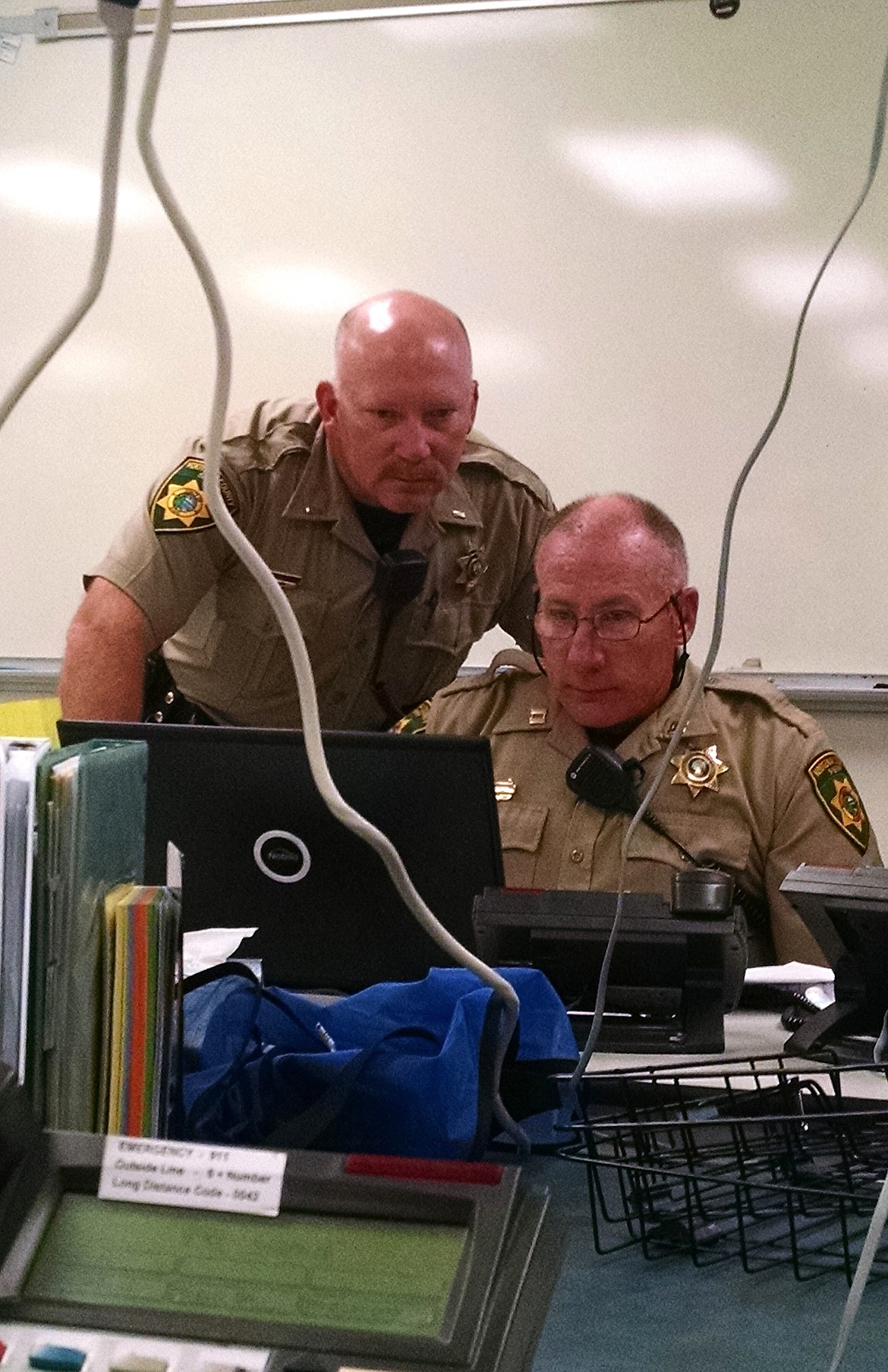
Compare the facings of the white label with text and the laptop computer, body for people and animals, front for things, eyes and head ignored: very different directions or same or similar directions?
very different directions

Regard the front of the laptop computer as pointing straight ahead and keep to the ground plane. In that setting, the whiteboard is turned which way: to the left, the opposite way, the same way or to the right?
the opposite way

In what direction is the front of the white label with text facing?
toward the camera

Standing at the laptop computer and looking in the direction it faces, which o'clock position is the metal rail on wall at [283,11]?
The metal rail on wall is roughly at 12 o'clock from the laptop computer.

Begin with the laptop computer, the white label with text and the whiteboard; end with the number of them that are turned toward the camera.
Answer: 2

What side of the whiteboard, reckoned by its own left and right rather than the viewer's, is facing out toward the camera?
front

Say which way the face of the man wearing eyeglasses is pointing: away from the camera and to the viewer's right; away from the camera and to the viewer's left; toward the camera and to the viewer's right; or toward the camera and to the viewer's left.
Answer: toward the camera and to the viewer's left

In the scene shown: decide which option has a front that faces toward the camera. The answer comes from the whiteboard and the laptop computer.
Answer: the whiteboard

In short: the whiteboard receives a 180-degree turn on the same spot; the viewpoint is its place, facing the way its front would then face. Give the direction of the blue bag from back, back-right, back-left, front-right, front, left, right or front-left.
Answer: back

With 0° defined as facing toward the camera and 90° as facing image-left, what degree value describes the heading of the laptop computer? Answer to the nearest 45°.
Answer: approximately 180°

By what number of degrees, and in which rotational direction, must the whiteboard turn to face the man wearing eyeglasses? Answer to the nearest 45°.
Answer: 0° — it already faces them

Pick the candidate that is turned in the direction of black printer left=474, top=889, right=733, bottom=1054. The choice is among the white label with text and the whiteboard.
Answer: the whiteboard

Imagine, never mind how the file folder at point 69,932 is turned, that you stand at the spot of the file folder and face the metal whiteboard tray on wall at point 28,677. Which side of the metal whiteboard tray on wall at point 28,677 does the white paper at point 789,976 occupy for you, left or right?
right

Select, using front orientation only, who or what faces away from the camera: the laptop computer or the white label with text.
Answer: the laptop computer

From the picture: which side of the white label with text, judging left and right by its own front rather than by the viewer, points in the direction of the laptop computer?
back

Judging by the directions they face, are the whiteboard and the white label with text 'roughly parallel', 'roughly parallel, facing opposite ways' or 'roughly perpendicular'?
roughly parallel

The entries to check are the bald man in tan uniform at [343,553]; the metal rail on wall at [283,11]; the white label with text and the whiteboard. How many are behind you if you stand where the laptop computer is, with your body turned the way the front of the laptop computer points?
1
